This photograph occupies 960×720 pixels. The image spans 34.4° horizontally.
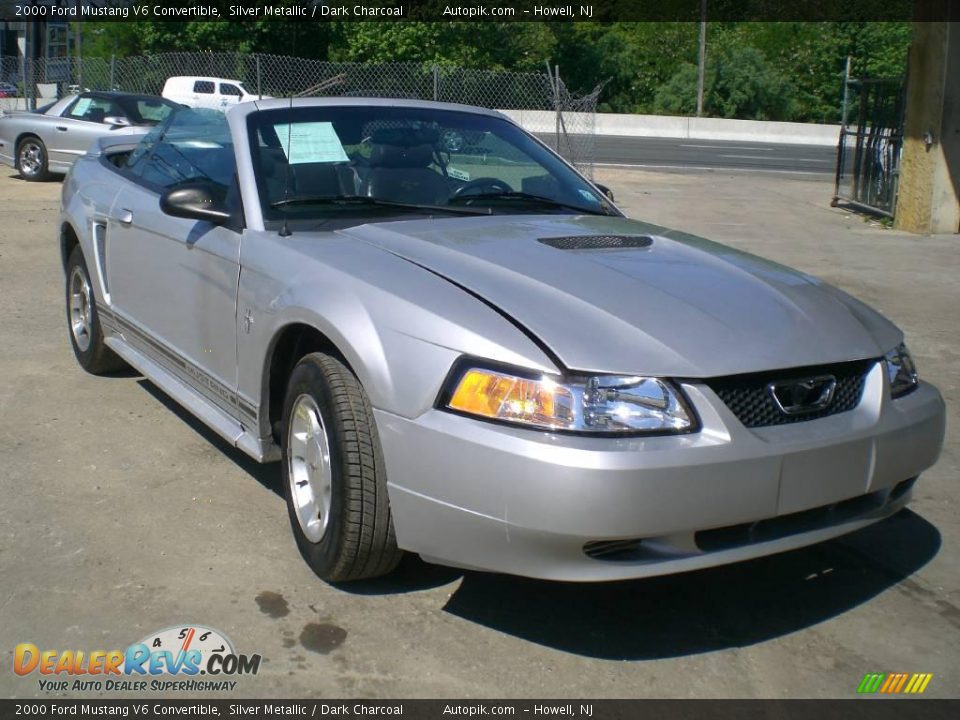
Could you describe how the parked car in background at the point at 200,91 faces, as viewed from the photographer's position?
facing to the right of the viewer

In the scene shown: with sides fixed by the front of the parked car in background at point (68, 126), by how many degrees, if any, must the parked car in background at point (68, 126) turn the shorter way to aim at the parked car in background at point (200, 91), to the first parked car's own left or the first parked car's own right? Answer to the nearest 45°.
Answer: approximately 135° to the first parked car's own left

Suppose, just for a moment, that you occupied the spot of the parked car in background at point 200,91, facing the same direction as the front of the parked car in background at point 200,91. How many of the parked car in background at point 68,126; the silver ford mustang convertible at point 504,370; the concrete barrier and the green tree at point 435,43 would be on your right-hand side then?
2

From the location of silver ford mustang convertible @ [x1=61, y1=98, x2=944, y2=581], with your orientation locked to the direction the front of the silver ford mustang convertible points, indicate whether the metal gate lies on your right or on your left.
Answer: on your left

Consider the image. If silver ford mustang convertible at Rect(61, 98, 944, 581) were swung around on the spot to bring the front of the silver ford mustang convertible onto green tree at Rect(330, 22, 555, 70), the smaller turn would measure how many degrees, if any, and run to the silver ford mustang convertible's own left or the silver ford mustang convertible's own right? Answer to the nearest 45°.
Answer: approximately 135° to the silver ford mustang convertible's own left
